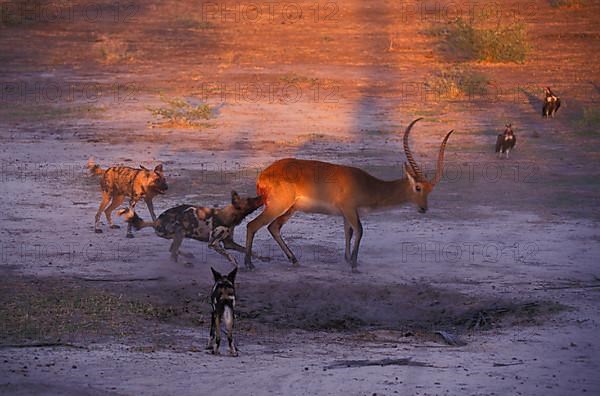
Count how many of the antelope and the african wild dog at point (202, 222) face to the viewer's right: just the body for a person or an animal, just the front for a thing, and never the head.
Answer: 2

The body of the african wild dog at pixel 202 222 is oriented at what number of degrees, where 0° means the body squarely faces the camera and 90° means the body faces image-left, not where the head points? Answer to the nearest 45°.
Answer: approximately 270°

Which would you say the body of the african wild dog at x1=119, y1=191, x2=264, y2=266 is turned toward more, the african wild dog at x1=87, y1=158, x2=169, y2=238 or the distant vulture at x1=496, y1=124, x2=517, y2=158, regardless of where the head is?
the distant vulture

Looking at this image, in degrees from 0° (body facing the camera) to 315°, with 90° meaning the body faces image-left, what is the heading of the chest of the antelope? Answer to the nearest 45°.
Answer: approximately 270°

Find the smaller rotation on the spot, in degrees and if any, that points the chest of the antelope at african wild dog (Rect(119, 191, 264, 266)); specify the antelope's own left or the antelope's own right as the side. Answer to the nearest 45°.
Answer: approximately 180°

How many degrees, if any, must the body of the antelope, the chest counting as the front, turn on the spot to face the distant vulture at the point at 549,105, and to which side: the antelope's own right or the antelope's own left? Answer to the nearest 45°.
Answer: approximately 45° to the antelope's own left

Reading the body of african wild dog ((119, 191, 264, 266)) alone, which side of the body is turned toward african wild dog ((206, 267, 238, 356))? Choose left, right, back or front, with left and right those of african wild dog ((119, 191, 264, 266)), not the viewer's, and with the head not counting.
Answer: right

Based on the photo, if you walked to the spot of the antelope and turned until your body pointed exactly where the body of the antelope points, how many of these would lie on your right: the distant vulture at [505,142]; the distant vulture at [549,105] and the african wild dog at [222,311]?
1
